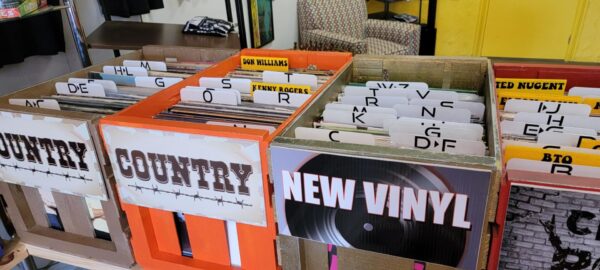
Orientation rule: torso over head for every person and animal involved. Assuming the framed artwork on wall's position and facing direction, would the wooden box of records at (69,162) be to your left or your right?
on your right

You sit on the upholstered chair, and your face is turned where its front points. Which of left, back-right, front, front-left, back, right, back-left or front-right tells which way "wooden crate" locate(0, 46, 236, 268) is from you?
front-right

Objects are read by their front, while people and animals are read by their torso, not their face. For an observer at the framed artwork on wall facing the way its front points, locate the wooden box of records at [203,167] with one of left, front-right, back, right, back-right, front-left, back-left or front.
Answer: front-right

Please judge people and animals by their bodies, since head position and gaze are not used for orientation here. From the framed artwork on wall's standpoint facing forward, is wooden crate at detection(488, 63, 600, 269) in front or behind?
in front

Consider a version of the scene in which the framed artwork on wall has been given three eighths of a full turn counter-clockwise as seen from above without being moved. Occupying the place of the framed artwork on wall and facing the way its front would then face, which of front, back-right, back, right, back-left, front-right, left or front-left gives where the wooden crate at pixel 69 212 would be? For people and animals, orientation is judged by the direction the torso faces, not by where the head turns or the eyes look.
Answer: back

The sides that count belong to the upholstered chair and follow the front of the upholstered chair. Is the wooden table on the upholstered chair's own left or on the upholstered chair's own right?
on the upholstered chair's own right

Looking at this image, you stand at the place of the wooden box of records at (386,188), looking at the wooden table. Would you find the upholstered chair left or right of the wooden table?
right

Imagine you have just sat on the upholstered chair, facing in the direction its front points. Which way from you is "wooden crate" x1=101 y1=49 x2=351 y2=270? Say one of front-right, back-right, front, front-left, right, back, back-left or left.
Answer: front-right

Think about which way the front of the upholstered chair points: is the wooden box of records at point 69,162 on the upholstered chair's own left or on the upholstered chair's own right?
on the upholstered chair's own right

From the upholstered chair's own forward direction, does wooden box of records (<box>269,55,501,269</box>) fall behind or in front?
in front

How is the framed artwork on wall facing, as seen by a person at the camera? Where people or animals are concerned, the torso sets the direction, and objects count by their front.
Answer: facing the viewer and to the right of the viewer

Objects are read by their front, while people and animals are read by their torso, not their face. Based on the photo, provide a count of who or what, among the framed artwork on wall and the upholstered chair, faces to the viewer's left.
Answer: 0

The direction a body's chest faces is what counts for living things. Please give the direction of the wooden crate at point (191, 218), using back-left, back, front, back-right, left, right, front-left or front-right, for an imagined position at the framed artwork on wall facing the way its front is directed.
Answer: front-right

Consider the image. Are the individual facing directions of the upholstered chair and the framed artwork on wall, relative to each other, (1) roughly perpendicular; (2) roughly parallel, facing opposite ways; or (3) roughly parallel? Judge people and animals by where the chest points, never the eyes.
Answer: roughly parallel
